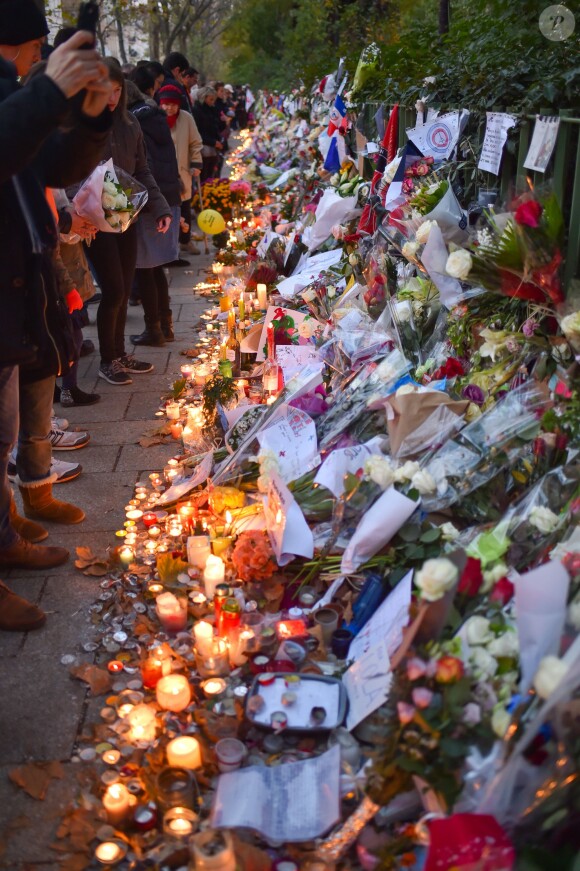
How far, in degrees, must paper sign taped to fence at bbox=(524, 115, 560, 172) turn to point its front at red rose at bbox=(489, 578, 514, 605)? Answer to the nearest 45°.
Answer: approximately 45° to its left

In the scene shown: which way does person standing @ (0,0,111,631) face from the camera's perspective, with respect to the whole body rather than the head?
to the viewer's right

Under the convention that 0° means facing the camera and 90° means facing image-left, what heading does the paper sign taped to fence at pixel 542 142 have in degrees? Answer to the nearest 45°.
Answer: approximately 45°

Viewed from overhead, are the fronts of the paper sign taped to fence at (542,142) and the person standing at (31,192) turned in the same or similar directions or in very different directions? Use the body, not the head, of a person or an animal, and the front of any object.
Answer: very different directions

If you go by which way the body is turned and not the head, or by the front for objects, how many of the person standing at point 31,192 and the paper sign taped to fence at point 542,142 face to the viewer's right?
1

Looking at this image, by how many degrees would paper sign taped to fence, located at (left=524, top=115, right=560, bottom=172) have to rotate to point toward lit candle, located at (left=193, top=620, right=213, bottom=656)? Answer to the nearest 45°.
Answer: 0° — it already faces it

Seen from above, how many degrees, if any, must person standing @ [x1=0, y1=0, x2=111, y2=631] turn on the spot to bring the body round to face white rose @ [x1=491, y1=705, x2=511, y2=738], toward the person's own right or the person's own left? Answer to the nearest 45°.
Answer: approximately 45° to the person's own right

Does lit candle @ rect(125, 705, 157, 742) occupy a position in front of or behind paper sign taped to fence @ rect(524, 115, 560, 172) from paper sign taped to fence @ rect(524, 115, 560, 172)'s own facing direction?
in front

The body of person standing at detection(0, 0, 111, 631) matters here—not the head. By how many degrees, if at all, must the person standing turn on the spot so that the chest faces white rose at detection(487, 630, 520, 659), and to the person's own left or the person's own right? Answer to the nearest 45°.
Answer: approximately 45° to the person's own right

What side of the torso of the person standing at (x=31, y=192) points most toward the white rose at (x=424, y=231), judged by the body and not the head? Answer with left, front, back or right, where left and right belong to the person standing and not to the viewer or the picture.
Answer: front

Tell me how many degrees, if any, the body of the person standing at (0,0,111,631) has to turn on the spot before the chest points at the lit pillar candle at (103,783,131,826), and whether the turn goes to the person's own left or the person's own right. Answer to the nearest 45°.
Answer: approximately 90° to the person's own right

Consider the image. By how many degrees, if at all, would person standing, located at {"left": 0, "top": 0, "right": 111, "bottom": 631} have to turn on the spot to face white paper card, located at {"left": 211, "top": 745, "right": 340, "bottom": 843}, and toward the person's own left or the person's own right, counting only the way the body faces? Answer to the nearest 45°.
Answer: approximately 90° to the person's own right
